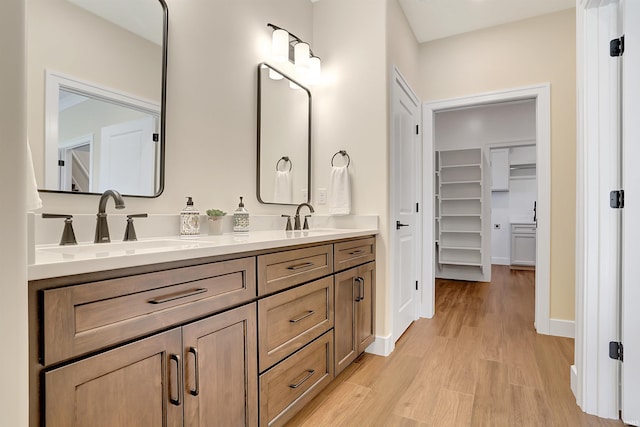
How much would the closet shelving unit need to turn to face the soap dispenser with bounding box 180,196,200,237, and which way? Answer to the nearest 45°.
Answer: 0° — it already faces it

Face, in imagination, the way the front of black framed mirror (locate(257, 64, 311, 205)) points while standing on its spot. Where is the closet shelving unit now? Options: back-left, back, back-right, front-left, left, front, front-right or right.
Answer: left

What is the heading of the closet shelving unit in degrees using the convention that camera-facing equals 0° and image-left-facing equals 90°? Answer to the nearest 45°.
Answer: approximately 0°

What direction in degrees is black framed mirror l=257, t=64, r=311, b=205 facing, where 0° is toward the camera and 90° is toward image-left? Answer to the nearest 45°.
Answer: approximately 315°

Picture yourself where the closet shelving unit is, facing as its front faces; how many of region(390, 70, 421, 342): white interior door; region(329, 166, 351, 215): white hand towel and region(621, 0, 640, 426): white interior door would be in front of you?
3

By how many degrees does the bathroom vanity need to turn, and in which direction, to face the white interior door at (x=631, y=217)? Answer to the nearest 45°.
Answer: approximately 45° to its left

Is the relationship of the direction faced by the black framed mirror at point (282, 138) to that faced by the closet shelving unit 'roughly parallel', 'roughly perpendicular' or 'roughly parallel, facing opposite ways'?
roughly perpendicular
